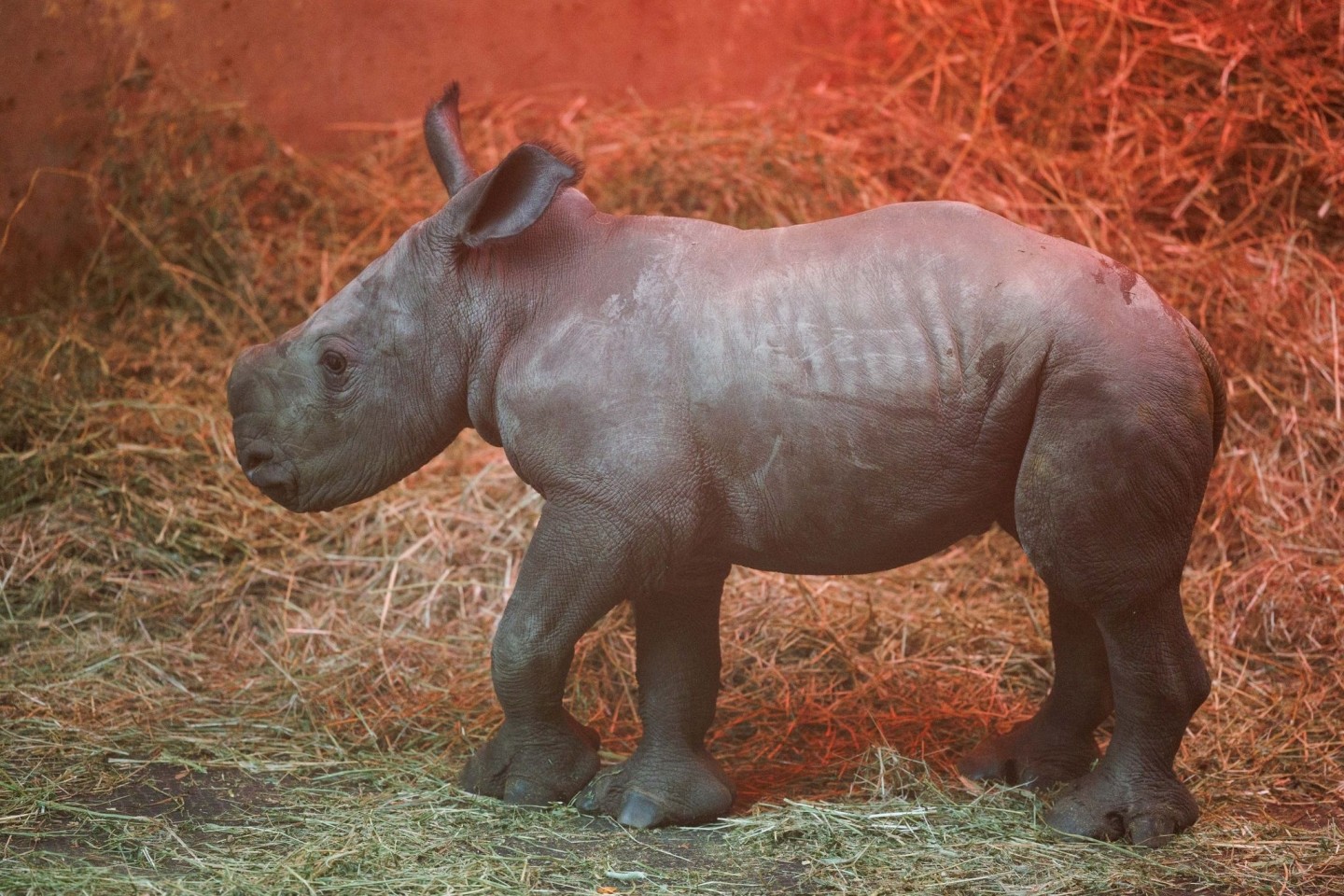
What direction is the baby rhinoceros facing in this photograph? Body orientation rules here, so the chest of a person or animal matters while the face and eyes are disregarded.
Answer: to the viewer's left
